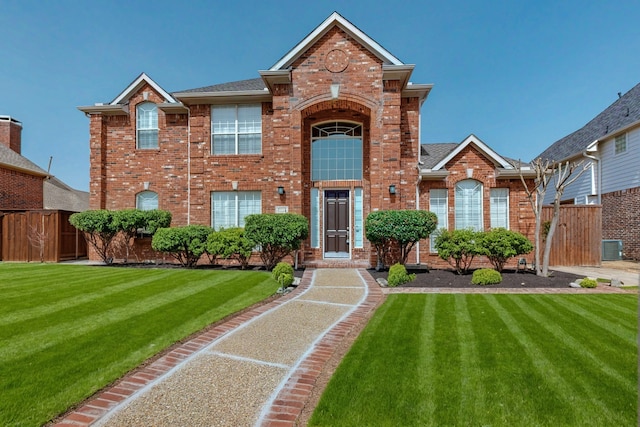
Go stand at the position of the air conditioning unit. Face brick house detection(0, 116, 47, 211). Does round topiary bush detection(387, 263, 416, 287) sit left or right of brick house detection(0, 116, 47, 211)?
left

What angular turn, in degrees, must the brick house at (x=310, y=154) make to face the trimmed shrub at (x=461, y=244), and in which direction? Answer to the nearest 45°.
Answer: approximately 45° to its left

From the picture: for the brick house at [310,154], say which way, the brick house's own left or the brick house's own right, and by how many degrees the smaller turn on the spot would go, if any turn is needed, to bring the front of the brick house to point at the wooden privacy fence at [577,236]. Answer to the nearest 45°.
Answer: approximately 90° to the brick house's own left

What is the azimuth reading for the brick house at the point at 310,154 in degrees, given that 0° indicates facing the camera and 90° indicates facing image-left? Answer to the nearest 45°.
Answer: approximately 0°

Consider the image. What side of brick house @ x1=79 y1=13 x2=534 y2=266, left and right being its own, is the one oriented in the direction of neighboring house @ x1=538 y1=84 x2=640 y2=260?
left

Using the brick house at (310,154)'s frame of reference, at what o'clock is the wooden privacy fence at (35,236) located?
The wooden privacy fence is roughly at 3 o'clock from the brick house.

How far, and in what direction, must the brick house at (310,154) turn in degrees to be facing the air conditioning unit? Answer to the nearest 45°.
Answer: approximately 90° to its left

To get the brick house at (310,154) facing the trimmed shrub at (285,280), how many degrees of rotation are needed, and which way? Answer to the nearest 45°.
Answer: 0° — it already faces it

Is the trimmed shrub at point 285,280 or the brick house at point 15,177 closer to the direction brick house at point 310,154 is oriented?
the trimmed shrub
